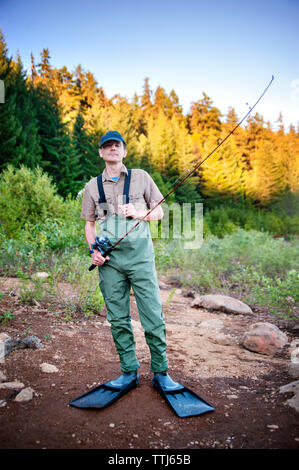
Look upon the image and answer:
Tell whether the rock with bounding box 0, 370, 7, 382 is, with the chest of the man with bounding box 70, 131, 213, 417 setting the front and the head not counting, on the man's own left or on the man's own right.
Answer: on the man's own right

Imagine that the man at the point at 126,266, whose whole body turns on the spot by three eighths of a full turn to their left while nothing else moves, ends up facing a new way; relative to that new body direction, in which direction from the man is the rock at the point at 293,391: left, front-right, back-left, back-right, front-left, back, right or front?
front-right

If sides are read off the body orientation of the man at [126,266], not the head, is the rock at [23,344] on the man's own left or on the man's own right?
on the man's own right

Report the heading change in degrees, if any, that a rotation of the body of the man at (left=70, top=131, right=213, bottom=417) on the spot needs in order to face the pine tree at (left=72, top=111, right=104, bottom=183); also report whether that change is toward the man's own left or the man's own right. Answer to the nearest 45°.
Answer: approximately 180°

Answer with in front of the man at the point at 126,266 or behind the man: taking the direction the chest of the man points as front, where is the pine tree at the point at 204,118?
behind

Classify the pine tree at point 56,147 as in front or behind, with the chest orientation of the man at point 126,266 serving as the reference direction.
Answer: behind

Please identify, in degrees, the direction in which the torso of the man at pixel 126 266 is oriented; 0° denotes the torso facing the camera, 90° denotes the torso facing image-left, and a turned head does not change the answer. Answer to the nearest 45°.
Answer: approximately 0°

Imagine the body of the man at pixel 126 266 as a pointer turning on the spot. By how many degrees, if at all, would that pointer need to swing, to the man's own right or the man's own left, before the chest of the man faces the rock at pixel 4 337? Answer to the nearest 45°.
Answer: approximately 135° to the man's own right
